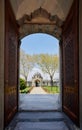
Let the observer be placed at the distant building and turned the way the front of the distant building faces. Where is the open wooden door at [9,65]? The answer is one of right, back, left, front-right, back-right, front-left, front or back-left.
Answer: front

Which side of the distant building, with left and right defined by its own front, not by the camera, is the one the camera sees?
front

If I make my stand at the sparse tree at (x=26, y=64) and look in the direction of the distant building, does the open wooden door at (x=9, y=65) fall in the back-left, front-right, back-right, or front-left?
back-right
